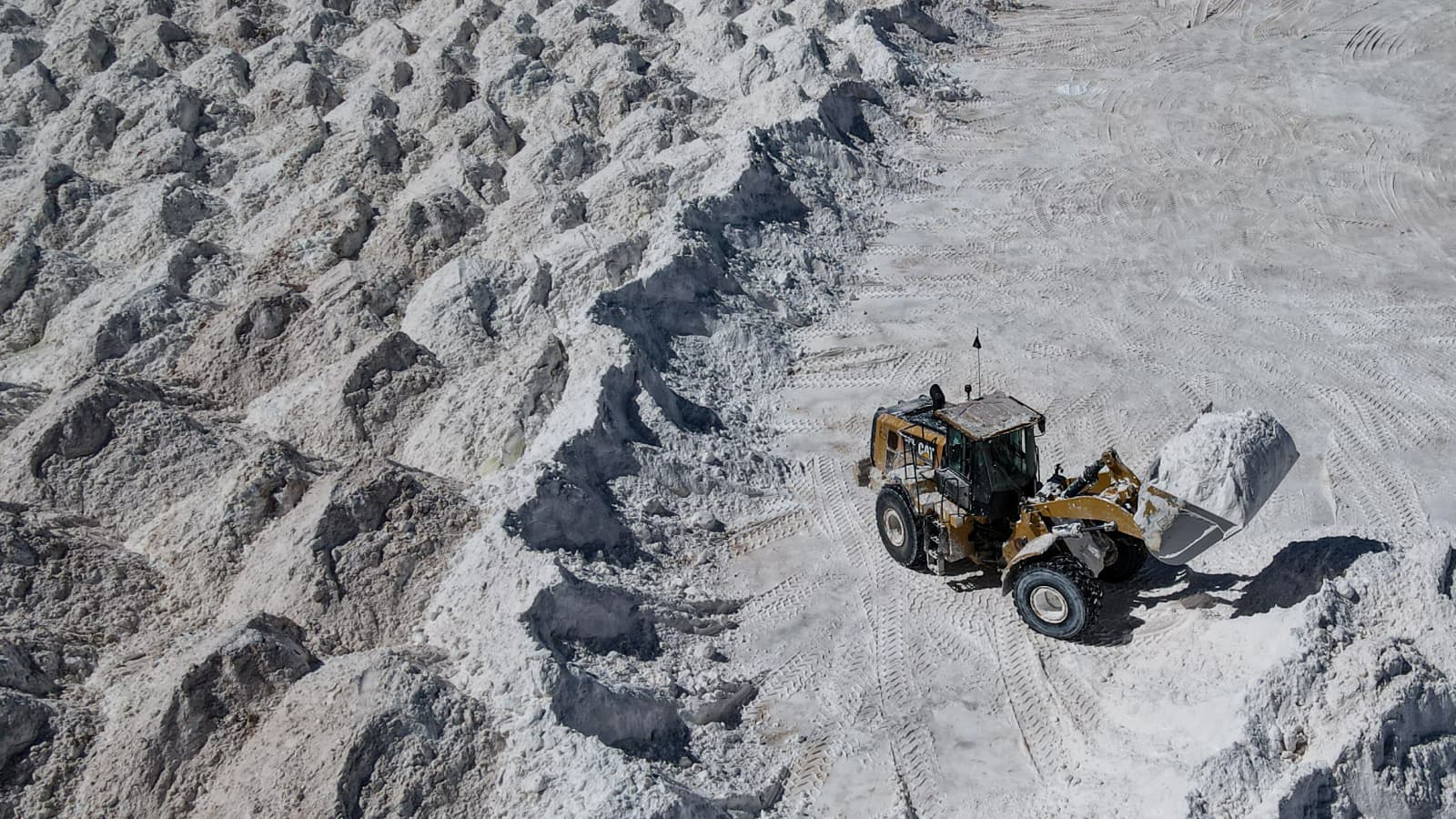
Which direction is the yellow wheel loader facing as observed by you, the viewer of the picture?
facing the viewer and to the right of the viewer
